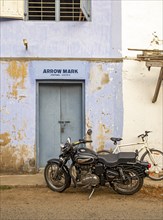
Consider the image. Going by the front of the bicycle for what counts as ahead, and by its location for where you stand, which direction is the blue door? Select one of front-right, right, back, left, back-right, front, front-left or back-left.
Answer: back

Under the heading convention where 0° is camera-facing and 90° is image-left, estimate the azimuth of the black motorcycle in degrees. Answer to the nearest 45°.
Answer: approximately 90°

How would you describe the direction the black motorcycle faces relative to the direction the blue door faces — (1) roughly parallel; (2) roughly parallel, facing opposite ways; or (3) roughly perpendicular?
roughly perpendicular

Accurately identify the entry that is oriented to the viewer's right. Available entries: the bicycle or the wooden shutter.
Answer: the bicycle

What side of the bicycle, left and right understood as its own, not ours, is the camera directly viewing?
right
